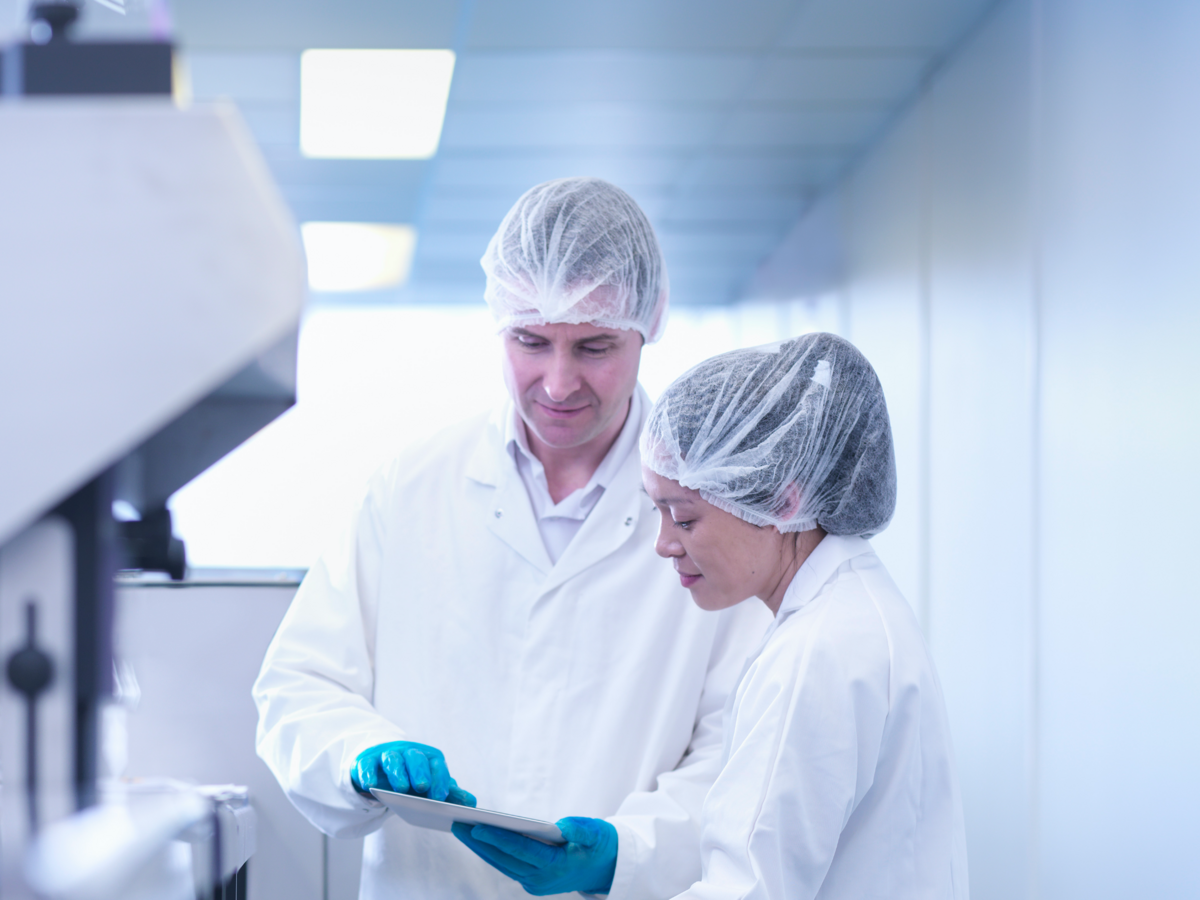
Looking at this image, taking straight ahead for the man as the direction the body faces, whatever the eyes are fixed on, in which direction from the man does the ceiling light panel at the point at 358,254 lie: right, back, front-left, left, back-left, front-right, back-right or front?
back

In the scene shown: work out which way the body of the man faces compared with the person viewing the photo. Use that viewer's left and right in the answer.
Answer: facing the viewer

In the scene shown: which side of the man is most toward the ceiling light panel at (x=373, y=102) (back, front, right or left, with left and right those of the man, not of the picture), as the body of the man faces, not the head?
back

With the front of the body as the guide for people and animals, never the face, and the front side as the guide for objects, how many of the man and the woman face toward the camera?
1

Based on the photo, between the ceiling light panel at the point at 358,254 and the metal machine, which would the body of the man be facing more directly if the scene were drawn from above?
the metal machine

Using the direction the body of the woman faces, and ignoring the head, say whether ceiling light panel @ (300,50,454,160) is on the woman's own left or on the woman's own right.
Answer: on the woman's own right

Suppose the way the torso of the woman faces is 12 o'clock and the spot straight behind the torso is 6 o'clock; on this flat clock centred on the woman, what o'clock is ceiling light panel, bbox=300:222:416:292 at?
The ceiling light panel is roughly at 2 o'clock from the woman.

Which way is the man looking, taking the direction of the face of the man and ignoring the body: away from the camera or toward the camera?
toward the camera

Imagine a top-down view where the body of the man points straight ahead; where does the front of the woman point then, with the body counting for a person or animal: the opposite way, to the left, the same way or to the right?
to the right

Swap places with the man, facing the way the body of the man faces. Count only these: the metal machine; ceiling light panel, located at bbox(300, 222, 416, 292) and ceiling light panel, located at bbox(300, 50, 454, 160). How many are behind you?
2

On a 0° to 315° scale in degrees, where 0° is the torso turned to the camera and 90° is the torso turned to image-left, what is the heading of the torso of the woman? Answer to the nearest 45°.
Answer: approximately 90°
